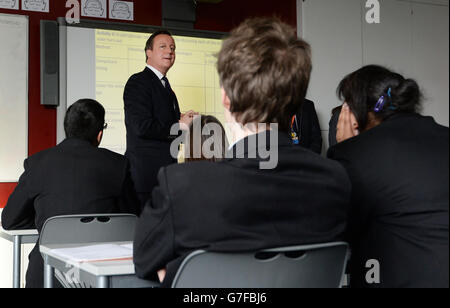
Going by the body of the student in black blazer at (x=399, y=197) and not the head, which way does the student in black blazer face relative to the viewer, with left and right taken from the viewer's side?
facing away from the viewer and to the left of the viewer

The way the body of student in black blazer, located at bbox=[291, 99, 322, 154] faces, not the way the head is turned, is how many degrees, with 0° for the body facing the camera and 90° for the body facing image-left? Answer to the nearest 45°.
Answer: approximately 45°

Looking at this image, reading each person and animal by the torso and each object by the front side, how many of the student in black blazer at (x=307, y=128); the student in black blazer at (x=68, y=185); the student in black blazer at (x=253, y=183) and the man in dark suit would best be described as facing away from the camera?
2

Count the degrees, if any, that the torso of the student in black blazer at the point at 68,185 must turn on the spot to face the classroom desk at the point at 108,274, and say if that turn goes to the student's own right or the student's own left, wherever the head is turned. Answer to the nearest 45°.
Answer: approximately 180°

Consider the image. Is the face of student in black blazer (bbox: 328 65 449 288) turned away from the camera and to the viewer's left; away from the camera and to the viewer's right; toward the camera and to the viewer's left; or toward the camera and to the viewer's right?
away from the camera and to the viewer's left

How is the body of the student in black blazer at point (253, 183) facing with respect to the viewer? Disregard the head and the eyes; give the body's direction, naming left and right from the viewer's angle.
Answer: facing away from the viewer

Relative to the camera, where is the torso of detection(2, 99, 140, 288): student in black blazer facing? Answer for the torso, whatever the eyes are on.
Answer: away from the camera

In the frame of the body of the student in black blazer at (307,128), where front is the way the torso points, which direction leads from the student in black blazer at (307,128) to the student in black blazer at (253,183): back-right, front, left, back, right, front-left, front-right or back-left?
front-left

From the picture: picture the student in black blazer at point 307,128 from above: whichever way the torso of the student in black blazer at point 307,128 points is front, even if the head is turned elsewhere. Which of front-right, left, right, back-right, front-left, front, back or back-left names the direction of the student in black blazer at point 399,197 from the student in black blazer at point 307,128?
front-left

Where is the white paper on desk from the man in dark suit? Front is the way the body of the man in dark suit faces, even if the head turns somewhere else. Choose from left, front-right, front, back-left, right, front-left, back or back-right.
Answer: front-right

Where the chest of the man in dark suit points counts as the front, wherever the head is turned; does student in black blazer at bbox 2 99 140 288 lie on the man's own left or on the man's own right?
on the man's own right

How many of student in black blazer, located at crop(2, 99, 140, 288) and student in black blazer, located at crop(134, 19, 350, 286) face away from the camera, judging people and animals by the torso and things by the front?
2

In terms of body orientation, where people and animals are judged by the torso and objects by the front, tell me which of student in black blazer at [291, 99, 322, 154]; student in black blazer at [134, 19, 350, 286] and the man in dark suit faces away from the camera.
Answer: student in black blazer at [134, 19, 350, 286]
